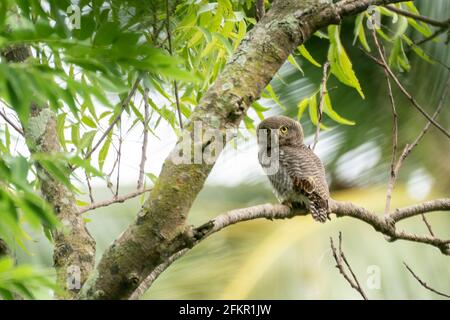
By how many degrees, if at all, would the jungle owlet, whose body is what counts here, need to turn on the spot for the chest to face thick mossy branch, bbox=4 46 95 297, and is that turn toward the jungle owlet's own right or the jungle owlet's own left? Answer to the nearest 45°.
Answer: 0° — it already faces it

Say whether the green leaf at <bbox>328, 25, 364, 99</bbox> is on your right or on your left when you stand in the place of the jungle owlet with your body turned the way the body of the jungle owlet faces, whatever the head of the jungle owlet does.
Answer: on your left

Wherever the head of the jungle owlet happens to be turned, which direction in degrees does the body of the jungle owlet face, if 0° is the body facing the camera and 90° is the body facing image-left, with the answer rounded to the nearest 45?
approximately 45°

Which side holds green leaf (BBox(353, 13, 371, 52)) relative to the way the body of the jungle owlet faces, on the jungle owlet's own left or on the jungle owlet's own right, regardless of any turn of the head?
on the jungle owlet's own left
